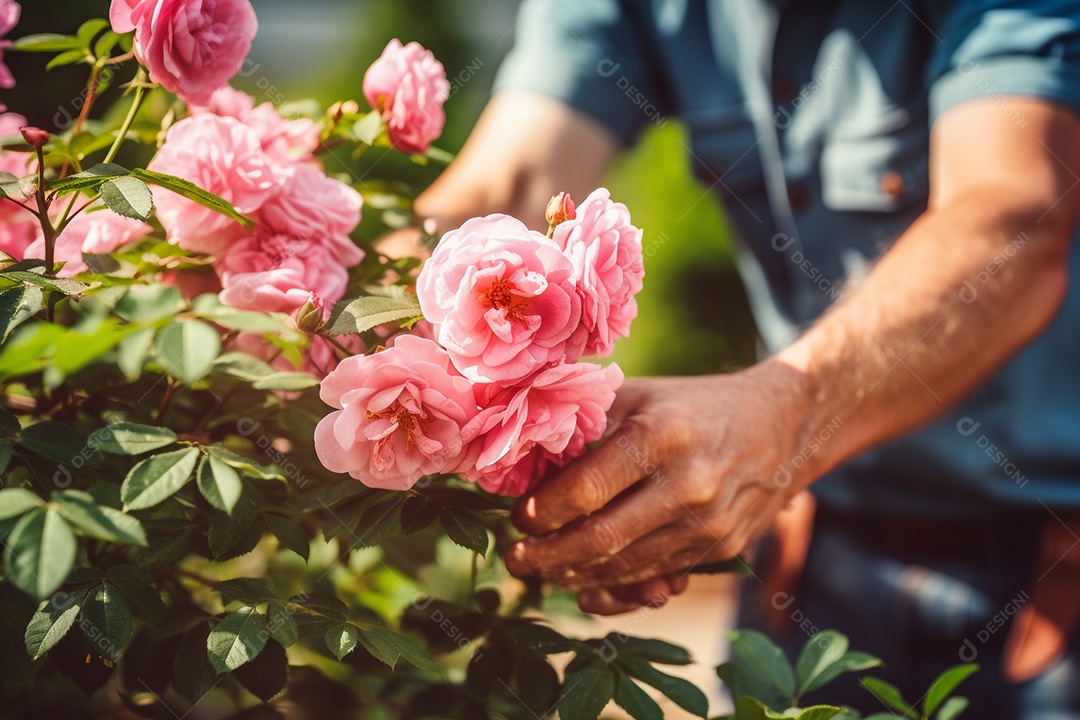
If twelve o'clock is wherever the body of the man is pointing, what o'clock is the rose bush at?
The rose bush is roughly at 11 o'clock from the man.
